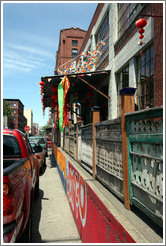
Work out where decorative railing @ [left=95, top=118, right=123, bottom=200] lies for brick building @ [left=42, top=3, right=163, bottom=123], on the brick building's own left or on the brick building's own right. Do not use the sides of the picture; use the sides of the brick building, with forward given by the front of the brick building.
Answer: on the brick building's own left

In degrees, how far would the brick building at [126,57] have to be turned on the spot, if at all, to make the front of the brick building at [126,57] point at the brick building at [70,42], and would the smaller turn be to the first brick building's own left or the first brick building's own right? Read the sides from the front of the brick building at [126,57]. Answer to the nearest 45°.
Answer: approximately 90° to the first brick building's own right

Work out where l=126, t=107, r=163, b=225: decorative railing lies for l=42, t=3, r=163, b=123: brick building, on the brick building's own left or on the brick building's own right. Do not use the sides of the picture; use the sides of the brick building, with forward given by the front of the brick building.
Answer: on the brick building's own left

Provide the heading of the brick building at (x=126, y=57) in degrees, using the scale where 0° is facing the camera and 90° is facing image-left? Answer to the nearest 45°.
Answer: approximately 90°

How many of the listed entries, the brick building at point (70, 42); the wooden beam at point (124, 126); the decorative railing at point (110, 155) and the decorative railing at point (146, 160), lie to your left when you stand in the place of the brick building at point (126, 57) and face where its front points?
3
